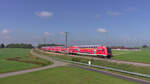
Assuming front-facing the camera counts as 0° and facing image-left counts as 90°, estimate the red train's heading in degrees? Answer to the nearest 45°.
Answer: approximately 315°
